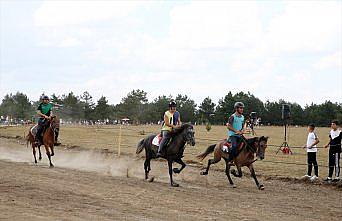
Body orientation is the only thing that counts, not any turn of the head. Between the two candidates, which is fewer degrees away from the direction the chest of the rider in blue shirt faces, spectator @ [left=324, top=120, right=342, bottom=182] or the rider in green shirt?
the spectator

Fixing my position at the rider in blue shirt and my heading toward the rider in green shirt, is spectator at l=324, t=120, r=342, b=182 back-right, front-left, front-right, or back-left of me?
back-right

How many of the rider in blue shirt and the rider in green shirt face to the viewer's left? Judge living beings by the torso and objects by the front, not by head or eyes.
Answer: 0

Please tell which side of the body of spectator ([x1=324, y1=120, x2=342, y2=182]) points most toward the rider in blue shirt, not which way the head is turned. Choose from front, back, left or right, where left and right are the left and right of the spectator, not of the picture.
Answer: front

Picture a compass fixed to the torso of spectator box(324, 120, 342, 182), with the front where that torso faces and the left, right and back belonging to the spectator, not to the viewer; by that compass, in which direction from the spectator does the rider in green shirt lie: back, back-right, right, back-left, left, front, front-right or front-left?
front-right

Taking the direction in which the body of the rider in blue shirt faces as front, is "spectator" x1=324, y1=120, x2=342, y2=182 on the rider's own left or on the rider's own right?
on the rider's own left

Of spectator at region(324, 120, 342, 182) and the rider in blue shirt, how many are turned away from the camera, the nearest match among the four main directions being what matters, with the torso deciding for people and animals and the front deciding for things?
0

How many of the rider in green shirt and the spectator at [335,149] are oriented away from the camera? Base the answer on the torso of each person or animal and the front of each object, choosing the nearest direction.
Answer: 0

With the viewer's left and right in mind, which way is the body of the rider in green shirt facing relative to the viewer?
facing the viewer and to the right of the viewer
